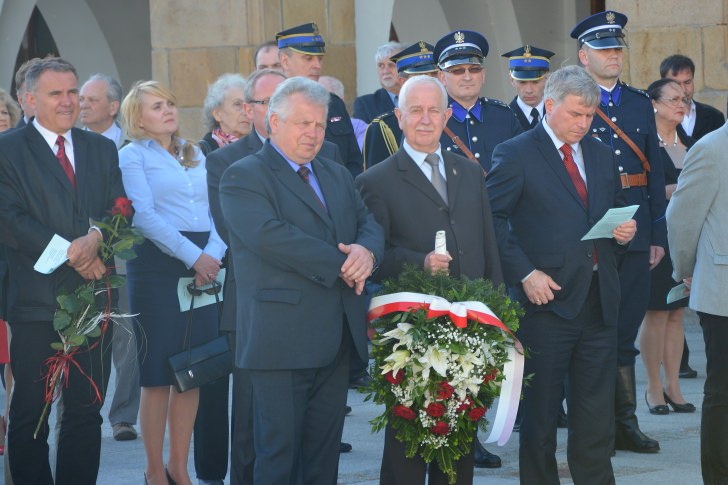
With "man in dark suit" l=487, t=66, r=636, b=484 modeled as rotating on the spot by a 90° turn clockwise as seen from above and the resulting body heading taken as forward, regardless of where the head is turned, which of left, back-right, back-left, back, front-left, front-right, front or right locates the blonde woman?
front-right

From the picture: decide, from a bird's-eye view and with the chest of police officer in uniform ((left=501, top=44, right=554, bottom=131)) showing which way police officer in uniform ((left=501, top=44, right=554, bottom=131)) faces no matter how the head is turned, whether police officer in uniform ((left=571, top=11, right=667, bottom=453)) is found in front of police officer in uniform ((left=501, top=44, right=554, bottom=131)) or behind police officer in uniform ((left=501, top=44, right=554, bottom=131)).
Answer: in front

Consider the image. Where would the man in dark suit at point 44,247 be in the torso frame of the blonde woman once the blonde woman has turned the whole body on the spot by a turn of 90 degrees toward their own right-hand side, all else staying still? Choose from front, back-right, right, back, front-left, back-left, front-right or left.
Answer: front

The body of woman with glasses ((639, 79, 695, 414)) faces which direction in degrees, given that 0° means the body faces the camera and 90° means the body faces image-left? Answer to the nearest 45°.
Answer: approximately 315°

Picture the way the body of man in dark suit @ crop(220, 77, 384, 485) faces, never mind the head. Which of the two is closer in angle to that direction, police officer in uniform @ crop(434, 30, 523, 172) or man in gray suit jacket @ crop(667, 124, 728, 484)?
the man in gray suit jacket

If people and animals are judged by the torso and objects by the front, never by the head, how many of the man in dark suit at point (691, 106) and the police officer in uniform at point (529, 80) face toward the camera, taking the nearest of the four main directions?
2

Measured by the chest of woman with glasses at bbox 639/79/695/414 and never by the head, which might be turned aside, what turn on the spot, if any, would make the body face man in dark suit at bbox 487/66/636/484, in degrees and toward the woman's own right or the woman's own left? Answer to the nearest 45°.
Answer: approximately 45° to the woman's own right
